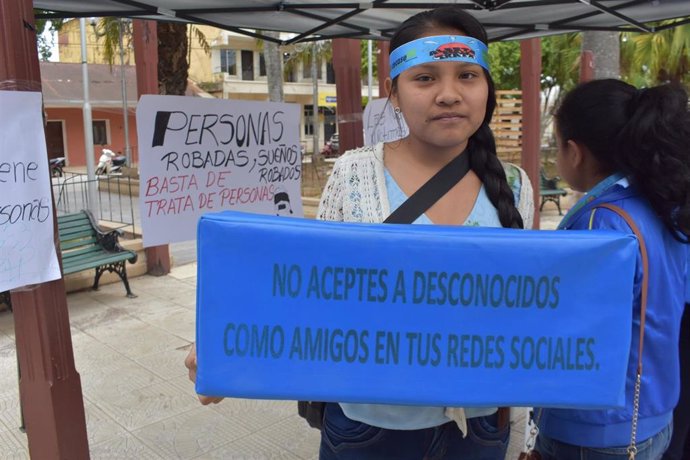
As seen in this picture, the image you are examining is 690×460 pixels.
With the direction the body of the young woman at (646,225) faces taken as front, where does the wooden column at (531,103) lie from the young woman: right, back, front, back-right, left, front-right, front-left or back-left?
front-right

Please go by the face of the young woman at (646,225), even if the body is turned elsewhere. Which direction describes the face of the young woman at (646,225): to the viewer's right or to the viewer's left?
to the viewer's left

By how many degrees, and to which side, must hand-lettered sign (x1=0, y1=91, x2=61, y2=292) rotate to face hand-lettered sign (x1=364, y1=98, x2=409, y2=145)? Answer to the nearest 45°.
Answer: approximately 135° to its left

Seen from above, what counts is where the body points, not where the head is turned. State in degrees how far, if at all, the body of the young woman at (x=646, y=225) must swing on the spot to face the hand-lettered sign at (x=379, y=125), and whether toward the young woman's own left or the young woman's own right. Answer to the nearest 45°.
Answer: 0° — they already face it

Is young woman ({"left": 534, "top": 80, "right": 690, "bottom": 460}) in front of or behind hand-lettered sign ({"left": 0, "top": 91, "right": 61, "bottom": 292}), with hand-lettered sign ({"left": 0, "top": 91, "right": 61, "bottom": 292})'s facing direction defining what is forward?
in front

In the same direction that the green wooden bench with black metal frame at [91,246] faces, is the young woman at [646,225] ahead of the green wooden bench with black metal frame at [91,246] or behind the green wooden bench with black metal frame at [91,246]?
ahead

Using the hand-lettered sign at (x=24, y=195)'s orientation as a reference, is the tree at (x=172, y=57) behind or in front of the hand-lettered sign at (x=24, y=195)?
behind

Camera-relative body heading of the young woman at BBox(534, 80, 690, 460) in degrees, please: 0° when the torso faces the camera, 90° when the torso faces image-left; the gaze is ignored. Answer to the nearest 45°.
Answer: approximately 135°

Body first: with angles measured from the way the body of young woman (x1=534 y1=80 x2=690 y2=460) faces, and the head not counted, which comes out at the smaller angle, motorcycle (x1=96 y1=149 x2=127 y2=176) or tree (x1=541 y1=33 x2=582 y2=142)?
the motorcycle

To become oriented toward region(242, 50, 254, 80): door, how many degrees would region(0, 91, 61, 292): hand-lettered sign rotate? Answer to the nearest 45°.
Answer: approximately 180°

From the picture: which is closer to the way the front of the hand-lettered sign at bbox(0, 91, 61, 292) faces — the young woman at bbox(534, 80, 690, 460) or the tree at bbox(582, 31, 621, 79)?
the young woman

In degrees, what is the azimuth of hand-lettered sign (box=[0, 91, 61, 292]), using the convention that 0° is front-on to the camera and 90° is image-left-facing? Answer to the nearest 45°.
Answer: approximately 0°
